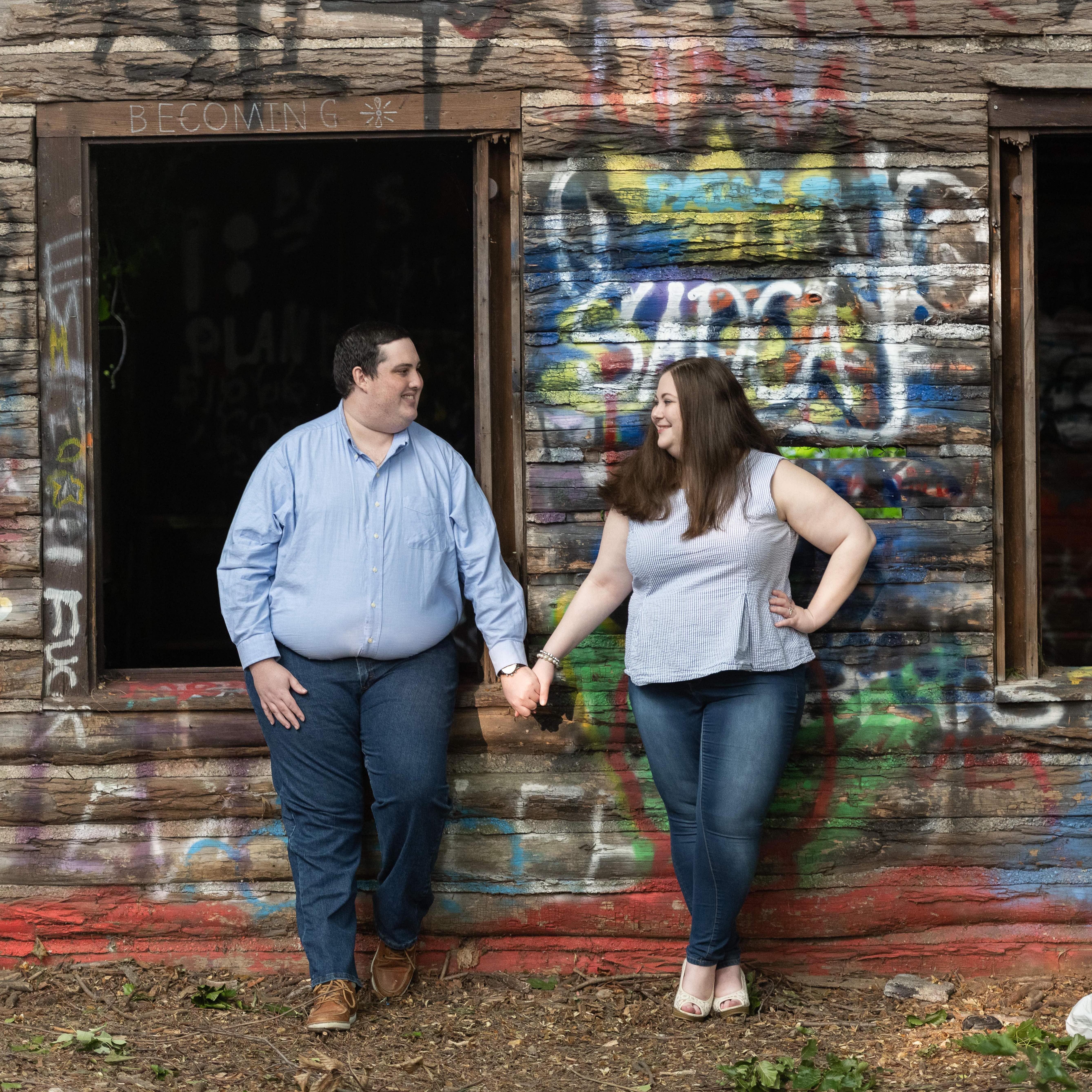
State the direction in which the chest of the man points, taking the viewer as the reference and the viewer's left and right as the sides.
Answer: facing the viewer

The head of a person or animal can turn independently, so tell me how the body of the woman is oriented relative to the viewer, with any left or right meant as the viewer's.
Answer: facing the viewer

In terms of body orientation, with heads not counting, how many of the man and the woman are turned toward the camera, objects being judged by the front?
2
